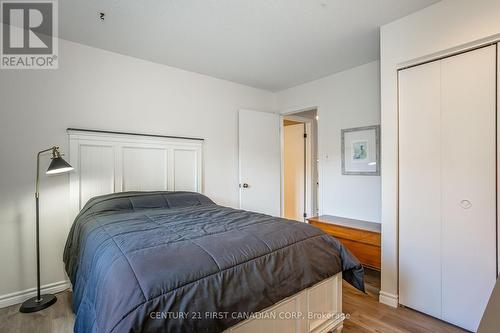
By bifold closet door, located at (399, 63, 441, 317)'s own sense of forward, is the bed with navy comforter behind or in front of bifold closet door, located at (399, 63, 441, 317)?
in front

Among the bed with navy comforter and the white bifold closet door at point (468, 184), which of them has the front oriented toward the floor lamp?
the white bifold closet door

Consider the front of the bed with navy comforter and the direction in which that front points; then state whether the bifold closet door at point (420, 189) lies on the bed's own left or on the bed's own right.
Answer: on the bed's own left

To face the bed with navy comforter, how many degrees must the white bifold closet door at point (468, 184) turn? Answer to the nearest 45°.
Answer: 0° — it already faces it

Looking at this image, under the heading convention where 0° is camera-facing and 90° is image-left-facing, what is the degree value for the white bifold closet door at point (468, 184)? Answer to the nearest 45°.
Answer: approximately 45°

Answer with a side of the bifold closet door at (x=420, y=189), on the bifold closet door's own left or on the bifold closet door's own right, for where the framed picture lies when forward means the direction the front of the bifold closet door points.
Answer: on the bifold closet door's own right

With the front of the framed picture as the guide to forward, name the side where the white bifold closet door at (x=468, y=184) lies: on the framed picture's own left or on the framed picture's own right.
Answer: on the framed picture's own left

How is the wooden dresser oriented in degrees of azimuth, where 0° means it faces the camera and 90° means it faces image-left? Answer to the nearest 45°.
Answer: approximately 45°

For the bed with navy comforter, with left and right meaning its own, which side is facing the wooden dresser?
left

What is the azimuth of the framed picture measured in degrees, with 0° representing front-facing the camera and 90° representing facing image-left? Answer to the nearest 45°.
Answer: approximately 45°
